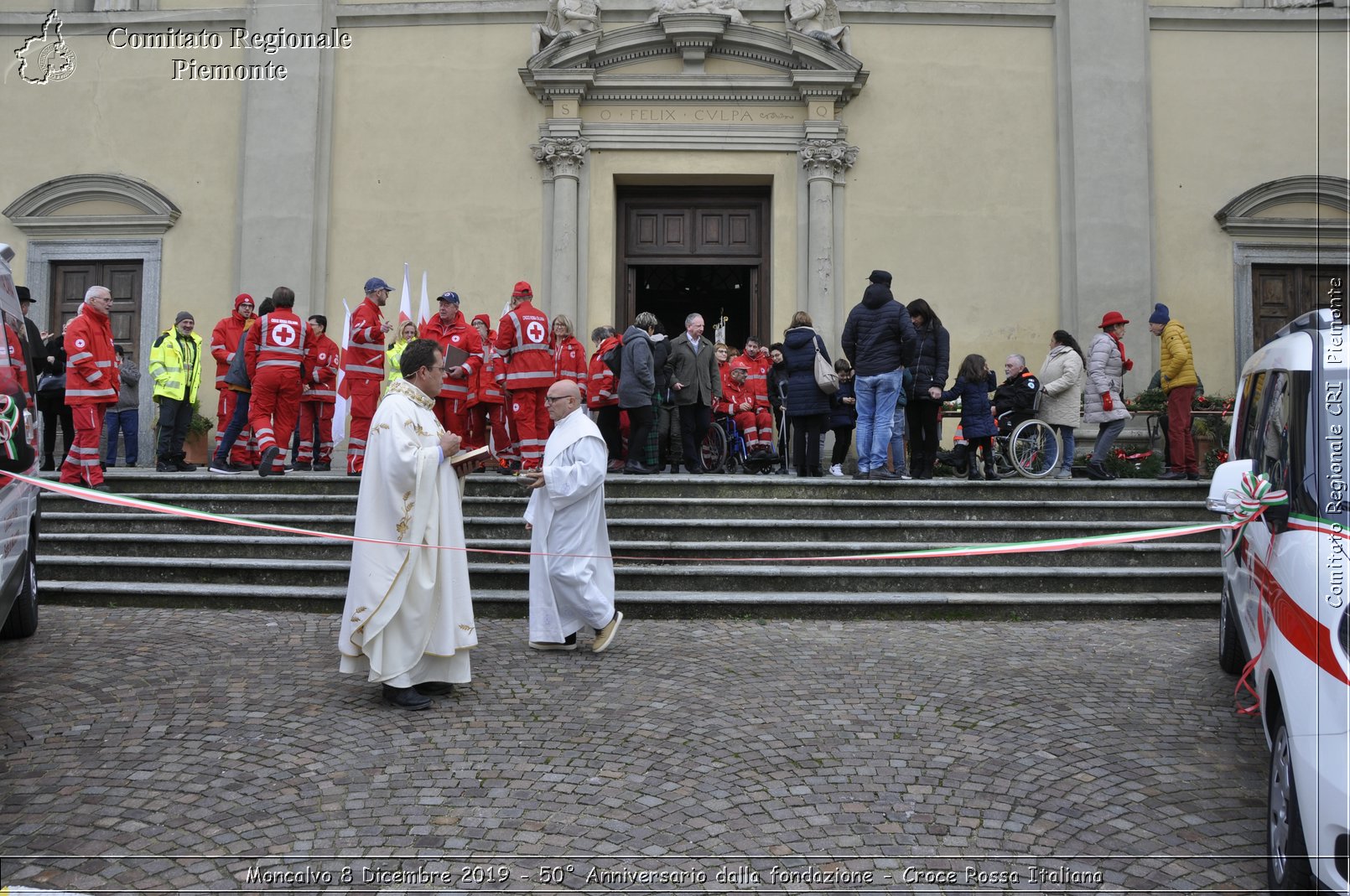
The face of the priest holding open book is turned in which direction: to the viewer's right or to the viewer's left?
to the viewer's right

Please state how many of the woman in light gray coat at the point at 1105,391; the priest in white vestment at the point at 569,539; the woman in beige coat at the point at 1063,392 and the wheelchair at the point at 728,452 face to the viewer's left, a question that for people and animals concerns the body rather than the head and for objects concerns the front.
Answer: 2

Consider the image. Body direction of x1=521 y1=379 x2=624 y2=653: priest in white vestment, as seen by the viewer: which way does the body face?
to the viewer's left

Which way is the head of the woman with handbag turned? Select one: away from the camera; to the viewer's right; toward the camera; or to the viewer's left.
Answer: away from the camera

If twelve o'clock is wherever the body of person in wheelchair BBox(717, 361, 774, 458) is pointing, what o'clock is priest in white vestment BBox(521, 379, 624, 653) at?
The priest in white vestment is roughly at 2 o'clock from the person in wheelchair.

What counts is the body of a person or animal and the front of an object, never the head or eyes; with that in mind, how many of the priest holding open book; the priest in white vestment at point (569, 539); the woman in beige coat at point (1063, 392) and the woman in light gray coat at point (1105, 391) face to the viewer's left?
2

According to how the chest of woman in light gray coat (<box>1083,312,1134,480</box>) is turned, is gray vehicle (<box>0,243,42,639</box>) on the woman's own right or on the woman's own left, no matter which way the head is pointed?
on the woman's own right

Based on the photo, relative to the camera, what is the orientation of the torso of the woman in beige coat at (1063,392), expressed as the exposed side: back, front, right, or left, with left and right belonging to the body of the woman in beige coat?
left

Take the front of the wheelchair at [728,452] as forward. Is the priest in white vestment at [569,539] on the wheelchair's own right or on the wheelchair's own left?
on the wheelchair's own right

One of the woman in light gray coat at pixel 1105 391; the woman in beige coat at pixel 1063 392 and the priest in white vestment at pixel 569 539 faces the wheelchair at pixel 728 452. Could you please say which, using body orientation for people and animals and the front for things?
the woman in beige coat at pixel 1063 392
